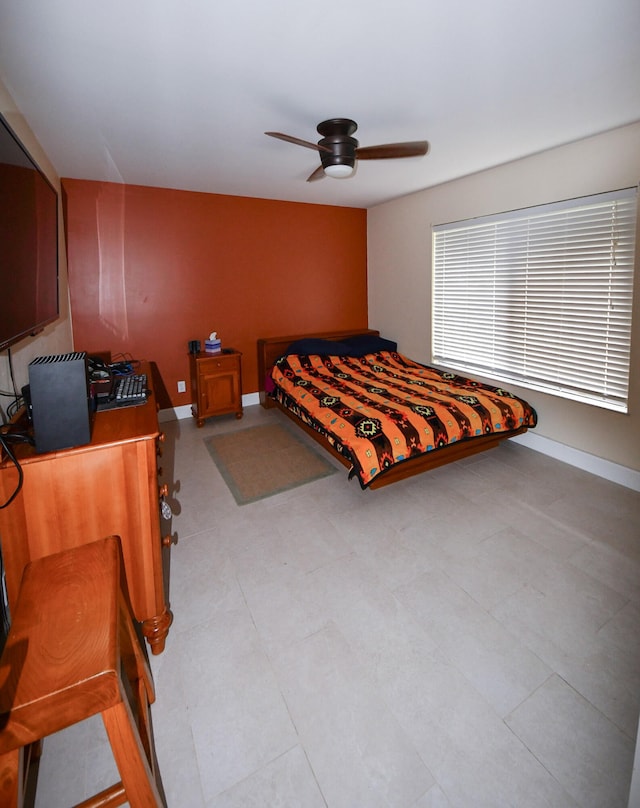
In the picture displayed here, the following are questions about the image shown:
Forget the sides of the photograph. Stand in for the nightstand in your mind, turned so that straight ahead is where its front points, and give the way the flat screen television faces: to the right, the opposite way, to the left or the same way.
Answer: to the left

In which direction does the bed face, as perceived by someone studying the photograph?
facing the viewer and to the right of the viewer

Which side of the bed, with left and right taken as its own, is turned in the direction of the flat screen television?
right

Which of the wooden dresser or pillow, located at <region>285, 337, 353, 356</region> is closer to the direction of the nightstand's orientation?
the wooden dresser

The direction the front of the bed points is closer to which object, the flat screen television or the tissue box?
the flat screen television

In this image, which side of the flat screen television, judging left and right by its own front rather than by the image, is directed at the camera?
right

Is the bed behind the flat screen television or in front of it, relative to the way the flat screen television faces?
in front

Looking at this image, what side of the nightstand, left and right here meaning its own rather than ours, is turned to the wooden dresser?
front

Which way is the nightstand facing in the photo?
toward the camera

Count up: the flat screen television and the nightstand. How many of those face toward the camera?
1
